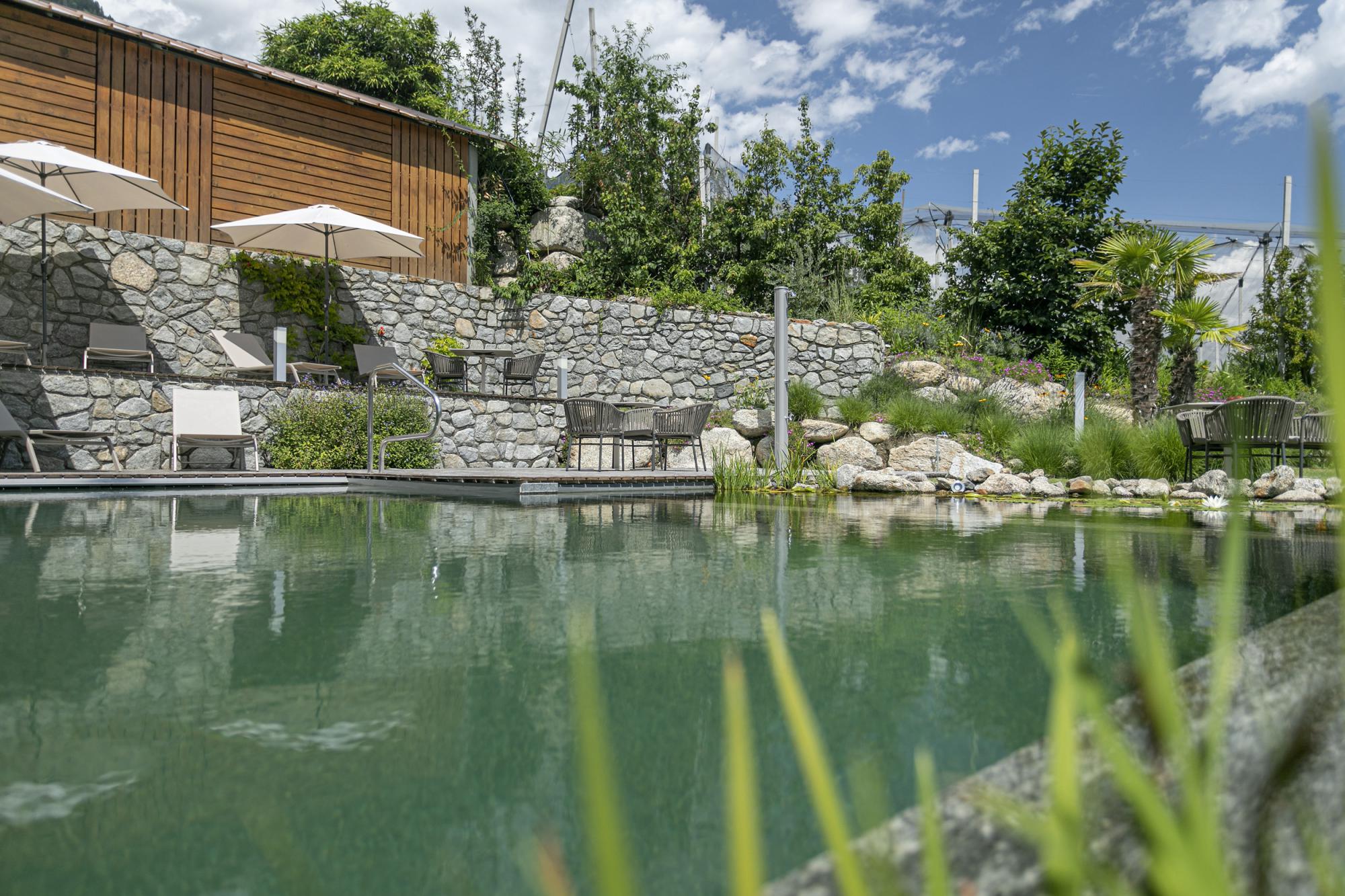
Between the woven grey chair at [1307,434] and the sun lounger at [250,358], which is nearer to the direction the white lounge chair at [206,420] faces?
the woven grey chair

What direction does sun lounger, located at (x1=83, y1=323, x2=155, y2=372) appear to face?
toward the camera

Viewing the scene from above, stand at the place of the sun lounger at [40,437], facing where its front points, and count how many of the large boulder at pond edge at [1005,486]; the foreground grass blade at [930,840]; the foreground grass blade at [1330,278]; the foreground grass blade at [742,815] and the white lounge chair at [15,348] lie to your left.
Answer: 1

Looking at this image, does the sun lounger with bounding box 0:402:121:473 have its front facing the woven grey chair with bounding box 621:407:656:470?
yes

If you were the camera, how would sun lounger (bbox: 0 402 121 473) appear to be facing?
facing to the right of the viewer

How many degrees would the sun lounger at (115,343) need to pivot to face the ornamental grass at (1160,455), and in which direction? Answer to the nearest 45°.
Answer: approximately 45° to its left

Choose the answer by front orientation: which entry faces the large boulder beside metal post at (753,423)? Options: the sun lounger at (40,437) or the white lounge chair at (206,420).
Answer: the sun lounger

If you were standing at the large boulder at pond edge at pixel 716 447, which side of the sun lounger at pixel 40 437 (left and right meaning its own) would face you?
front

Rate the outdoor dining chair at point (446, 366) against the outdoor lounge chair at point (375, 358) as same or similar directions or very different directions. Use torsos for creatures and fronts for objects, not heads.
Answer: same or similar directions

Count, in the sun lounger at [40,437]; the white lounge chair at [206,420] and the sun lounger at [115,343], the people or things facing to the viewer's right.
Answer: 1

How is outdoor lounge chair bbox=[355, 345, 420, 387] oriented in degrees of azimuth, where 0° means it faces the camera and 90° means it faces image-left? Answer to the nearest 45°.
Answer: approximately 315°

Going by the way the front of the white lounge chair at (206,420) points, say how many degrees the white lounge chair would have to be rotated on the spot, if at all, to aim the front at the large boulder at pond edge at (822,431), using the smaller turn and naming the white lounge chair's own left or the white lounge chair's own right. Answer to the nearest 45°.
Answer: approximately 90° to the white lounge chair's own left

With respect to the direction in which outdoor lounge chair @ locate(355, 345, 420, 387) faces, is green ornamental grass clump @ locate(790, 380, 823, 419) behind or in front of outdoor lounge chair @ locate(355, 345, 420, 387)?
in front

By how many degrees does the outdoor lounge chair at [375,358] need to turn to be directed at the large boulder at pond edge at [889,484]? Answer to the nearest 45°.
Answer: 0° — it already faces it

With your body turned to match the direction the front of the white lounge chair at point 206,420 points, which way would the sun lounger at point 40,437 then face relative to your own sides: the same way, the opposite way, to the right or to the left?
to the left

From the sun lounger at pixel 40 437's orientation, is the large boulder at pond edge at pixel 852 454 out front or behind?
out front
